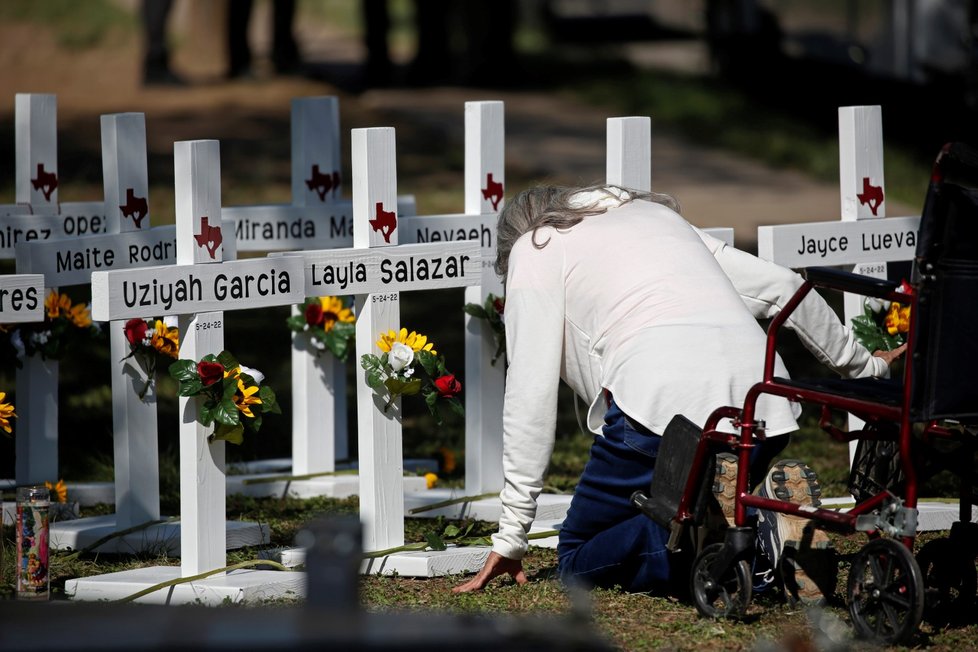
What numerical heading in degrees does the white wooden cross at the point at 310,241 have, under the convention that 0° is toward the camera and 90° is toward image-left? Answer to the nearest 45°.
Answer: approximately 0°

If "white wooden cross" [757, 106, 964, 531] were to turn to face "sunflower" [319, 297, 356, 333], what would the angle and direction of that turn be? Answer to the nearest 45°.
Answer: approximately 90° to its right

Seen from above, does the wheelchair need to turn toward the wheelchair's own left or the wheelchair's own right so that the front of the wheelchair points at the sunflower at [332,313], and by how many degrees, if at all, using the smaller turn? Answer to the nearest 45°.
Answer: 0° — it already faces it

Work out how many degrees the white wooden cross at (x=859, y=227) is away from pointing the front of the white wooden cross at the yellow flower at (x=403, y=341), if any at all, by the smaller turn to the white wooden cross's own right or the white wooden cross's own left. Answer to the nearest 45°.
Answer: approximately 45° to the white wooden cross's own right

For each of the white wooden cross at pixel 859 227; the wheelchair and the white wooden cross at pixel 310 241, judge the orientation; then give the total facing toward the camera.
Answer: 2

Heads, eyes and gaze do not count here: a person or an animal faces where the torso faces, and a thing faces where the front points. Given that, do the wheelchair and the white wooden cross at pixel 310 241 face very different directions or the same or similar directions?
very different directions

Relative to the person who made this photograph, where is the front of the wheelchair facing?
facing away from the viewer and to the left of the viewer

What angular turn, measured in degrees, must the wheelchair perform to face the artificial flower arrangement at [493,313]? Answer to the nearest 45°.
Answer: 0° — it already faces it

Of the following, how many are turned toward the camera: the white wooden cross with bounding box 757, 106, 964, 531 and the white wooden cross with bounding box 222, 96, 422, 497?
2

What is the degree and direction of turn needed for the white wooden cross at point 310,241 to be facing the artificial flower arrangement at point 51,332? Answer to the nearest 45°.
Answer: approximately 45° to its right

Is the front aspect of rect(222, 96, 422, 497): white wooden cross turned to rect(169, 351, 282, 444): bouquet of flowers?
yes

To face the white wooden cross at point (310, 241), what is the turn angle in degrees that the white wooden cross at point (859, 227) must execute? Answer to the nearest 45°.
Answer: approximately 90° to its right
